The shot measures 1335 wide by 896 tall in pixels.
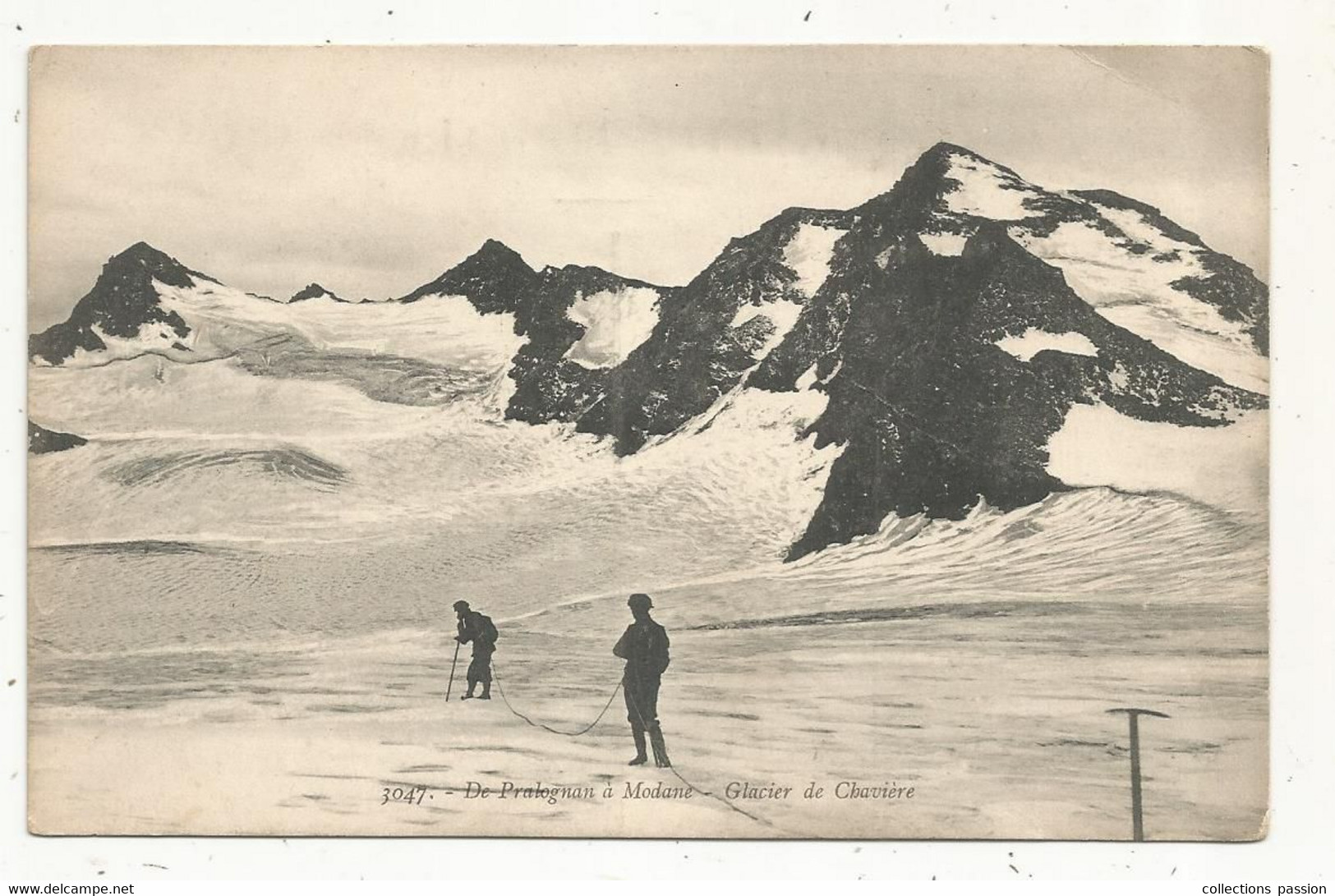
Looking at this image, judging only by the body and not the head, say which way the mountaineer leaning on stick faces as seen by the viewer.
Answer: to the viewer's left
